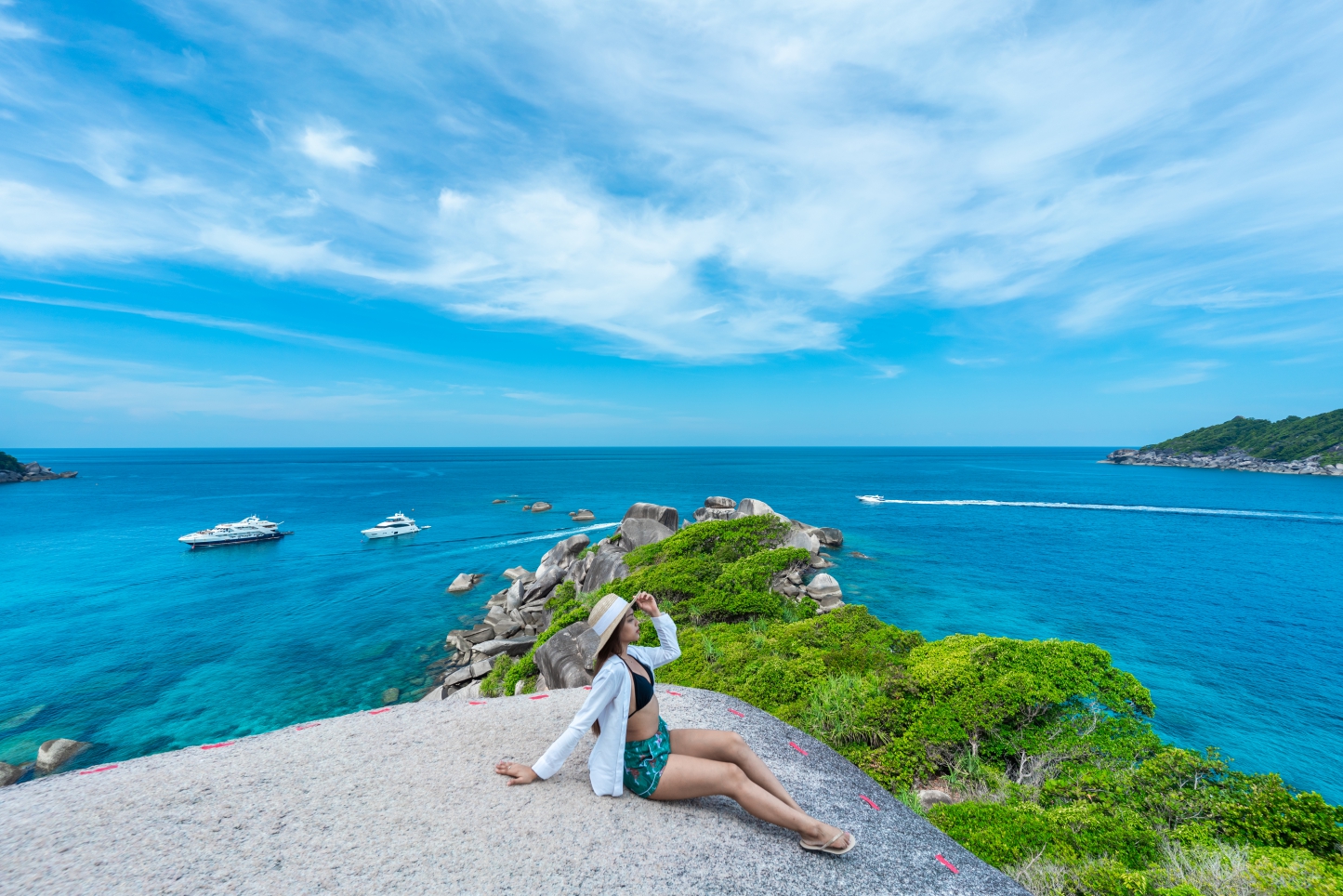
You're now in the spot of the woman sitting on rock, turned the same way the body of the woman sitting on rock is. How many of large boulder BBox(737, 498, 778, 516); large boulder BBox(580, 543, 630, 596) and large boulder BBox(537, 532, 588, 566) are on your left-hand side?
3

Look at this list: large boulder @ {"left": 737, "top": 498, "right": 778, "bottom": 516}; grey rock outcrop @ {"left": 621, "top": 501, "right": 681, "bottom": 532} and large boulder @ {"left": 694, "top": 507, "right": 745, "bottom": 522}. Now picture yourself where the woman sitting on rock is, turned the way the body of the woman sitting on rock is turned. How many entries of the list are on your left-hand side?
3

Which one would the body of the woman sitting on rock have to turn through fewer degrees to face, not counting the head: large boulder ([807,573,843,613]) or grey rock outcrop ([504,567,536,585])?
the large boulder

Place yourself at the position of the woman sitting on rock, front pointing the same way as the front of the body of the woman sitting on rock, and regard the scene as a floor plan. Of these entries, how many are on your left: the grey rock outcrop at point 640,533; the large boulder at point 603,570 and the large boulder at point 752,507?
3

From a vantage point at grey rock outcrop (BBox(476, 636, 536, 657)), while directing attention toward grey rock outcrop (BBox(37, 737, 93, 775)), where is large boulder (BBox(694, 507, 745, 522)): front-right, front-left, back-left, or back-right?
back-right

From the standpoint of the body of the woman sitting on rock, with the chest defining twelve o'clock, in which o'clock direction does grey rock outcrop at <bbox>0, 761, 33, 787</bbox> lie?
The grey rock outcrop is roughly at 7 o'clock from the woman sitting on rock.

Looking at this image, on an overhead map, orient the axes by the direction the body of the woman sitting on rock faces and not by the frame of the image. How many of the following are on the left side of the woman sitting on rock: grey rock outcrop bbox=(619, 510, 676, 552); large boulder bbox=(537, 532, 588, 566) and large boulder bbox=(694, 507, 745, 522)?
3

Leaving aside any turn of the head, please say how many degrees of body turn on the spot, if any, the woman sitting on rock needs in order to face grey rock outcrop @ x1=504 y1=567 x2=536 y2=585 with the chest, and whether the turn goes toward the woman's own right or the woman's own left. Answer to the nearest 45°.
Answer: approximately 90° to the woman's own left

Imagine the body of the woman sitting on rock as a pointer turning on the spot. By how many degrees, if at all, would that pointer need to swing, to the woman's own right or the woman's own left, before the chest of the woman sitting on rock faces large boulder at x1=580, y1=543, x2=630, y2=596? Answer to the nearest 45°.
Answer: approximately 90° to the woman's own left

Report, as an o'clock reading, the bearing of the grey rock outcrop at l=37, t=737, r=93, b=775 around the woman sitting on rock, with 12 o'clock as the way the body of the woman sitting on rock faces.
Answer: The grey rock outcrop is roughly at 7 o'clock from the woman sitting on rock.

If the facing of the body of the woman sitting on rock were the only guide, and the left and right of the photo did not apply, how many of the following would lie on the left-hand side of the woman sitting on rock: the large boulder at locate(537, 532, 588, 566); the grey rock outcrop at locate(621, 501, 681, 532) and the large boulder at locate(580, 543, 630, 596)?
3

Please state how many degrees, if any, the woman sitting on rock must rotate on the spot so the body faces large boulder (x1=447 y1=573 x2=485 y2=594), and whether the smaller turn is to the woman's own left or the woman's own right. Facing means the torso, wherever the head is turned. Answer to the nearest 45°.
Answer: approximately 135° to the woman's own left

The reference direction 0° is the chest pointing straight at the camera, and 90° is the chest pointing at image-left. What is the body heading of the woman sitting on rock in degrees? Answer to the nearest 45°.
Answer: approximately 270°
